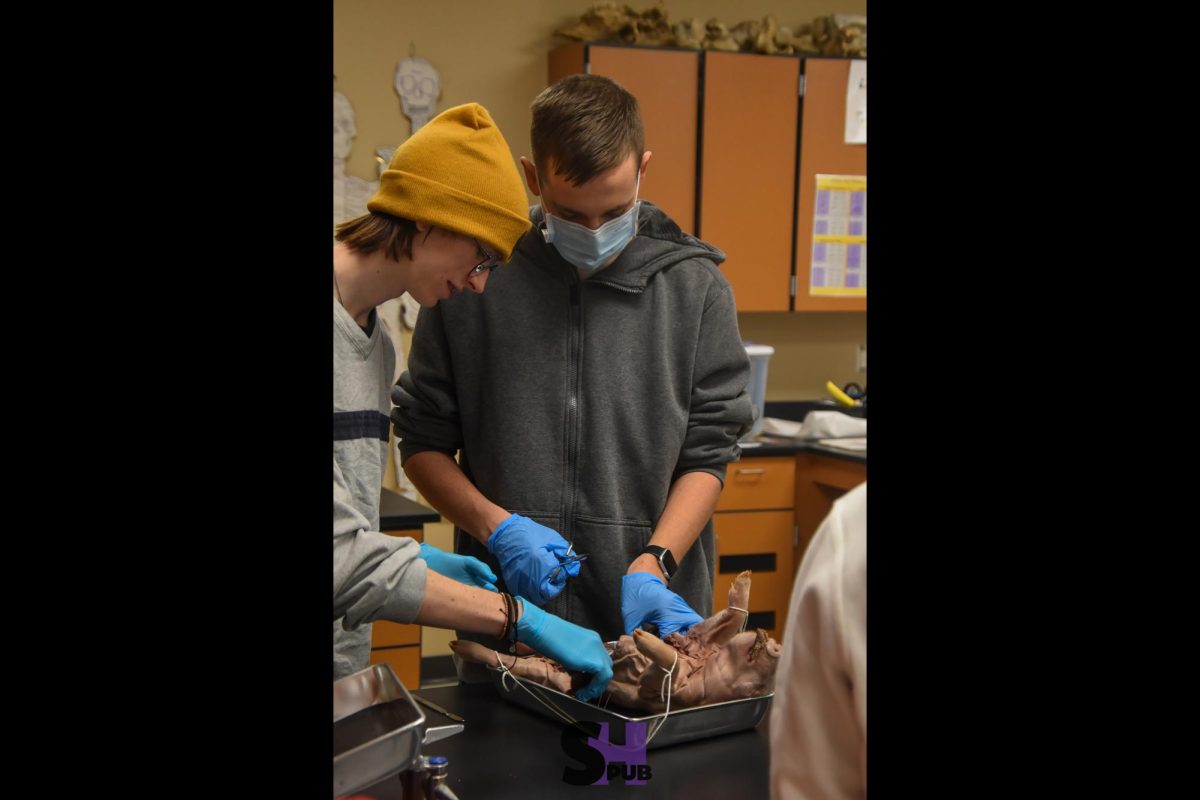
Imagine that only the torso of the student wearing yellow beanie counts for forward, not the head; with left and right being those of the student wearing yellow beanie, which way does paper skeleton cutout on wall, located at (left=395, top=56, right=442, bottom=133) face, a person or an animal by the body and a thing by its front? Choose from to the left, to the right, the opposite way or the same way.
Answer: to the right

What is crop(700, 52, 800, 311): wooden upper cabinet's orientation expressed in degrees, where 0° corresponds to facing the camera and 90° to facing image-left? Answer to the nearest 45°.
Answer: approximately 0°

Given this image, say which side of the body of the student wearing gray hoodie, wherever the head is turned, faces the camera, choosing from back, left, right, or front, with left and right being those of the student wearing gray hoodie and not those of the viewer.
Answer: front

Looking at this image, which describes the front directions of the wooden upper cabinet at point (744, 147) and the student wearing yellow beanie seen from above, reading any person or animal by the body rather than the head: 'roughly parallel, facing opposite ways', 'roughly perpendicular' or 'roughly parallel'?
roughly perpendicular

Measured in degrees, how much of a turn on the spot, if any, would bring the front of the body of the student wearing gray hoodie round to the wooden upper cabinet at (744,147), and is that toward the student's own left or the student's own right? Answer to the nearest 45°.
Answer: approximately 180°

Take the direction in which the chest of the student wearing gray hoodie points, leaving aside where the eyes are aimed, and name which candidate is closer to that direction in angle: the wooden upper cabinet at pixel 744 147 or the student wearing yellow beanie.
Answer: the student wearing yellow beanie

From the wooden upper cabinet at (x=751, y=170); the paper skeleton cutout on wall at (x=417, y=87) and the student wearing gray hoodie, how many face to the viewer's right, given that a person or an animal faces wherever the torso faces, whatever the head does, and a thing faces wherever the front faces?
0

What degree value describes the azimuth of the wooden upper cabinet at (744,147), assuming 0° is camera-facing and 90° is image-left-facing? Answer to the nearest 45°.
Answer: approximately 0°

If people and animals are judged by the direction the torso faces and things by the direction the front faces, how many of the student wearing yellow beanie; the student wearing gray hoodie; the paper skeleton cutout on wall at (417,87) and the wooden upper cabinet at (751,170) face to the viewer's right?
1

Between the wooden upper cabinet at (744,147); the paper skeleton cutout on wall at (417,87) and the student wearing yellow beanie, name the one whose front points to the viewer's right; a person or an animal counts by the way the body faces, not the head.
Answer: the student wearing yellow beanie

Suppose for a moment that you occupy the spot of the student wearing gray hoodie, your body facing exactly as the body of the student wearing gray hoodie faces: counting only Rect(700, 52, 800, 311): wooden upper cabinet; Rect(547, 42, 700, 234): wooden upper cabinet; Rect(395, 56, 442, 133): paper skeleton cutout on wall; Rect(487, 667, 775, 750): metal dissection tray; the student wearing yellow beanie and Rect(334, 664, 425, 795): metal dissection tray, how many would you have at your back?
3

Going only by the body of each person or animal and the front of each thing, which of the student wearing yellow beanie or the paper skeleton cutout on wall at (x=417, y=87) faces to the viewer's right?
the student wearing yellow beanie

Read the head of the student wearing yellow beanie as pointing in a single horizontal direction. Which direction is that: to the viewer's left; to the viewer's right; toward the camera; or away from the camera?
to the viewer's right

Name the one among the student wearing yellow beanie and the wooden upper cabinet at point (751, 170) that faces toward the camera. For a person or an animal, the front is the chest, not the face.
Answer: the wooden upper cabinet

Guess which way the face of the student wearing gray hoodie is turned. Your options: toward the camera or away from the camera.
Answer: toward the camera

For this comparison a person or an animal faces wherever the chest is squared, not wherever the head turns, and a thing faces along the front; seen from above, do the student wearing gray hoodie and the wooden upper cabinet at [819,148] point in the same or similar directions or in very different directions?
same or similar directions

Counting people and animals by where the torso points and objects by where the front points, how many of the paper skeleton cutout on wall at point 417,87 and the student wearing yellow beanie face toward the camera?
1

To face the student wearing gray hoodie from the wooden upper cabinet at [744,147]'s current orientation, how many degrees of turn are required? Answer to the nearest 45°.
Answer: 0° — it already faces them
